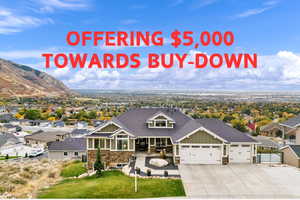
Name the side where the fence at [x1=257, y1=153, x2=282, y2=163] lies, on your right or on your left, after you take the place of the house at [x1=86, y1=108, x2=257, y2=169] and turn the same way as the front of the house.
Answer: on your left

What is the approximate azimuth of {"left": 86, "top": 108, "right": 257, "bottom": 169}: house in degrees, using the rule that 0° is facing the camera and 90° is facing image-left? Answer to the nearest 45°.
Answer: approximately 0°

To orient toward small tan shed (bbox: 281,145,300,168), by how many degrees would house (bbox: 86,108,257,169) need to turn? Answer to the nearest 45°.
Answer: approximately 90° to its left

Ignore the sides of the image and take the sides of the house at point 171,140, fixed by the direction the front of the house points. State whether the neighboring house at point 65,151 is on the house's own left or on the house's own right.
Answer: on the house's own right

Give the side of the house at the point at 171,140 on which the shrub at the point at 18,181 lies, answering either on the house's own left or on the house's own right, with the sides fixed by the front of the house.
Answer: on the house's own right

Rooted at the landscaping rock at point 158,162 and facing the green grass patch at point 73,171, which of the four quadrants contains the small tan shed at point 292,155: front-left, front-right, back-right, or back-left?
back-right

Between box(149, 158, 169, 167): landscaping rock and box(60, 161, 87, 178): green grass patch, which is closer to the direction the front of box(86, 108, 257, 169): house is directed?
the landscaping rock

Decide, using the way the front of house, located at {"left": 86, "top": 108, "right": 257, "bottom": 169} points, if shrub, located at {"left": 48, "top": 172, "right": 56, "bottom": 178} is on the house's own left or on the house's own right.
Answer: on the house's own right

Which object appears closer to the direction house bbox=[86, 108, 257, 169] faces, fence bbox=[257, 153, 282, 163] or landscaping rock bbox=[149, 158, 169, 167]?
the landscaping rock

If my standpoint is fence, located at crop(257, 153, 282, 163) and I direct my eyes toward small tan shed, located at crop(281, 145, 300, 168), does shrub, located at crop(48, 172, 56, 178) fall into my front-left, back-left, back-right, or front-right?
back-right

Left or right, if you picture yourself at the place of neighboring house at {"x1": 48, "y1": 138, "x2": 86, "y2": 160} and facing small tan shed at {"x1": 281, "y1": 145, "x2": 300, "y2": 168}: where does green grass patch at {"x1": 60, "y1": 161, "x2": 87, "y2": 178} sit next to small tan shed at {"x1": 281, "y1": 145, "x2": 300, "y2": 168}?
right

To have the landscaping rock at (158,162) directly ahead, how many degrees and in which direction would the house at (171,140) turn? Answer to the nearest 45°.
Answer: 0° — it already faces it

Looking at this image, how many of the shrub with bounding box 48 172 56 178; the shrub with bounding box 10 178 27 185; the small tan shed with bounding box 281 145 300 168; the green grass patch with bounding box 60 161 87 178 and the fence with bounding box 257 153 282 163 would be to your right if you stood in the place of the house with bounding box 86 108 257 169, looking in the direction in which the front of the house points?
3
